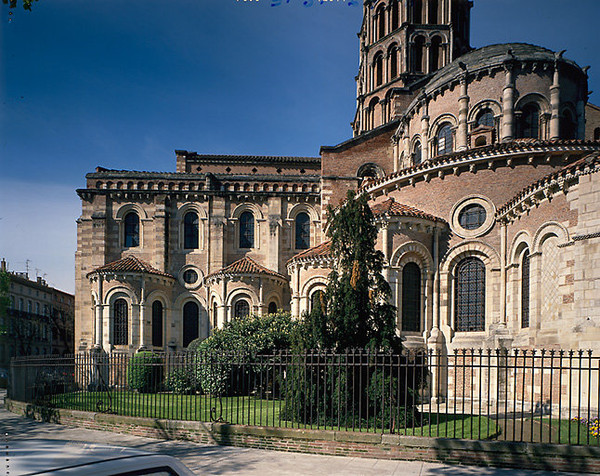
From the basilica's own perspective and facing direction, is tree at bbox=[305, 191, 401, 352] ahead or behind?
behind

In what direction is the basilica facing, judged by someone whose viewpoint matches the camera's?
facing away from the viewer
